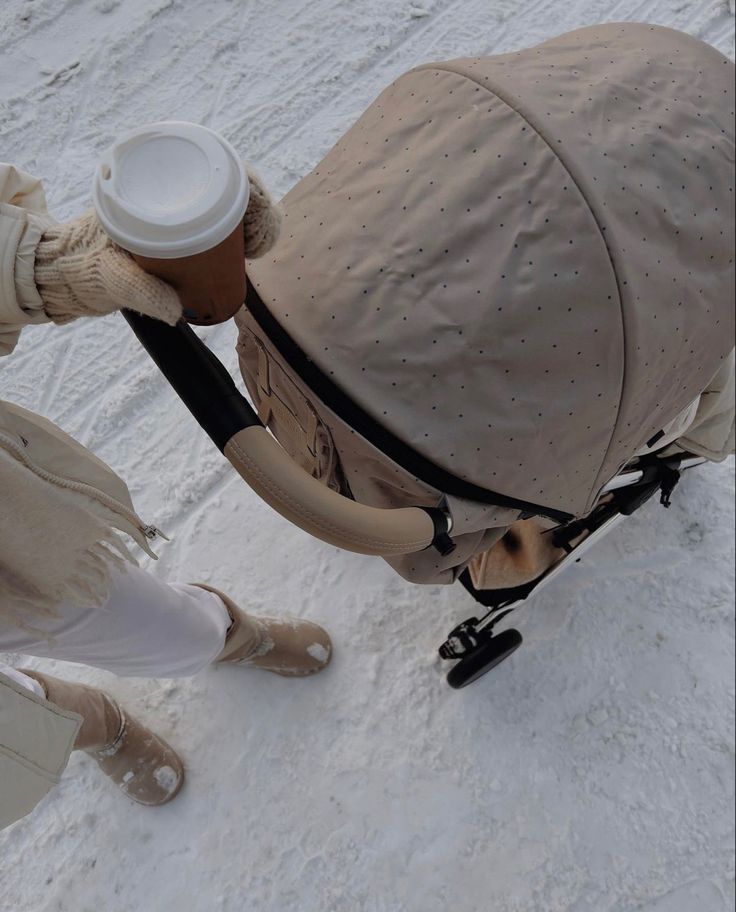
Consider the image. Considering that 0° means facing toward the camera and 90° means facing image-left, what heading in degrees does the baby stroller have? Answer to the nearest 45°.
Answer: approximately 225°
